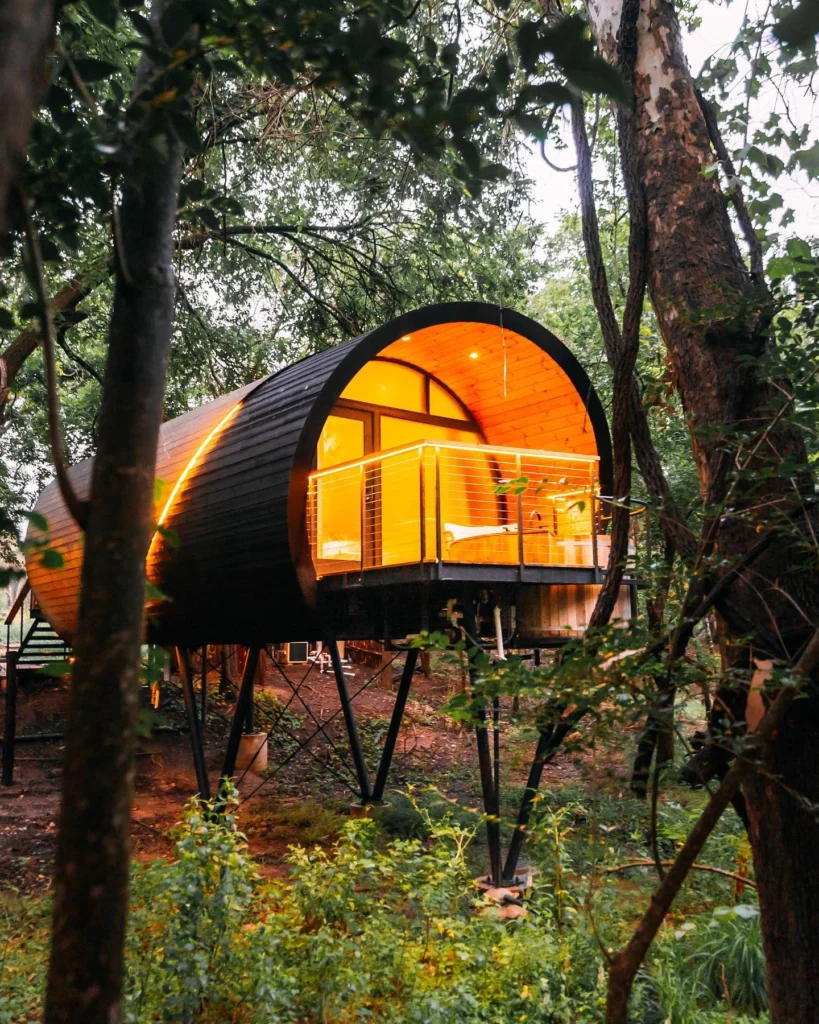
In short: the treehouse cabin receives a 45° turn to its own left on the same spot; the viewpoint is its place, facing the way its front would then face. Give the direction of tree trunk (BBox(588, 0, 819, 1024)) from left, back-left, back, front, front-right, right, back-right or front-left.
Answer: right

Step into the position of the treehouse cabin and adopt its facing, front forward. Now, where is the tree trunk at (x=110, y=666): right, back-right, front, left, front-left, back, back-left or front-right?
front-right

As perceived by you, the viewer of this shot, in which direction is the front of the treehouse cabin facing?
facing the viewer and to the right of the viewer

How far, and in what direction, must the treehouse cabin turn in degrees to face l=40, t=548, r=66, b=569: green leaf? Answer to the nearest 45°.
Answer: approximately 45° to its right
